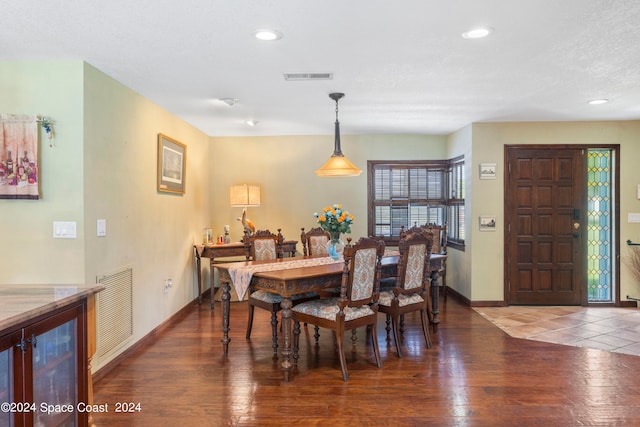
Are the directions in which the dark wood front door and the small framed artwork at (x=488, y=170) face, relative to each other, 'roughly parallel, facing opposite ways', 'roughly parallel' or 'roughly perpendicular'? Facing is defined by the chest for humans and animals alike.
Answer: roughly parallel

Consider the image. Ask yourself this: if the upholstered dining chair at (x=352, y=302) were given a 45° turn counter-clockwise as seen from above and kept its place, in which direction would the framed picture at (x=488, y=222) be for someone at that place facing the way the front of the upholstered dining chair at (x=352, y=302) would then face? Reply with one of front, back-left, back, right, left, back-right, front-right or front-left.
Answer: back-right

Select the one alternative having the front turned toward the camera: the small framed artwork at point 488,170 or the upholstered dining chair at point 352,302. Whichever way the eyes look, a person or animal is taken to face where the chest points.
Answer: the small framed artwork

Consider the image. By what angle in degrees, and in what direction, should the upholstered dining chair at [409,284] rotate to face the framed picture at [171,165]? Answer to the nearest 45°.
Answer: approximately 45° to its left

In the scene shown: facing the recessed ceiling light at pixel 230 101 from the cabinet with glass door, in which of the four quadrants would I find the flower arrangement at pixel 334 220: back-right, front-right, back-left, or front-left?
front-right

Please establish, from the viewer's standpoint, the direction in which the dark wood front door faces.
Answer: facing the viewer

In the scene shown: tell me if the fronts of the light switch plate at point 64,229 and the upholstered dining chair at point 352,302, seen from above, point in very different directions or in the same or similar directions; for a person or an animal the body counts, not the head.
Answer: very different directions

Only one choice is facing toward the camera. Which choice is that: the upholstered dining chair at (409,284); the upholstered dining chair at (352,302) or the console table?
the console table

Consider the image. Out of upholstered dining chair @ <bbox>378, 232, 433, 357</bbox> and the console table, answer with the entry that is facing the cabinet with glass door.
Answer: the console table

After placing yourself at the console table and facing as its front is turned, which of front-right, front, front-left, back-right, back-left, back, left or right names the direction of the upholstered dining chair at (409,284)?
front-left

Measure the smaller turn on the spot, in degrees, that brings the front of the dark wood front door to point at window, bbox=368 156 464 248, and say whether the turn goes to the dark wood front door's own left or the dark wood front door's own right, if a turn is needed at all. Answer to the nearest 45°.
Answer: approximately 90° to the dark wood front door's own right

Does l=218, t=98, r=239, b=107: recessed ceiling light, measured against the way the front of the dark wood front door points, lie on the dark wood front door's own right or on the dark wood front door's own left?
on the dark wood front door's own right
